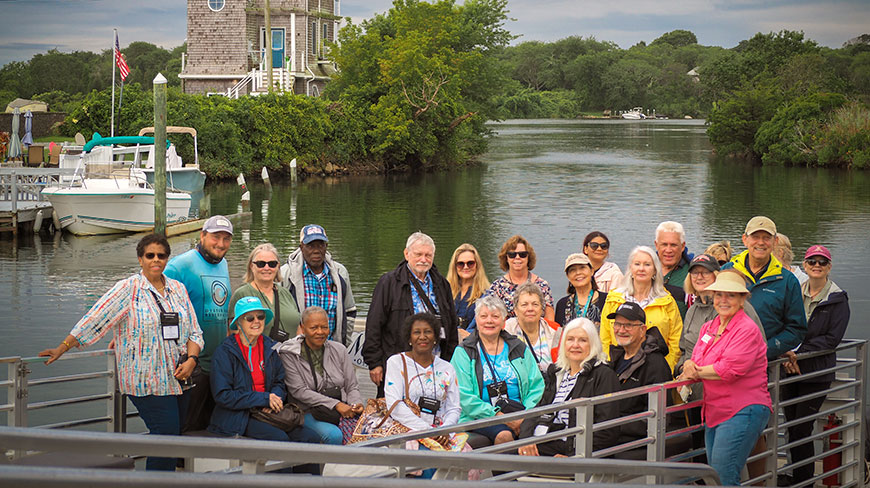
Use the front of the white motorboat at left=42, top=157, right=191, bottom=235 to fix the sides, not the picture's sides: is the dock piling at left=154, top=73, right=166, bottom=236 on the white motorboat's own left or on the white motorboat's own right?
on the white motorboat's own left

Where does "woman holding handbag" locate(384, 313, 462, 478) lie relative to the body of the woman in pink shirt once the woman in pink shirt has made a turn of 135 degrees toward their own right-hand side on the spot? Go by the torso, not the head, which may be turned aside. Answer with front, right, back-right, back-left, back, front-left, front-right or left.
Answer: left

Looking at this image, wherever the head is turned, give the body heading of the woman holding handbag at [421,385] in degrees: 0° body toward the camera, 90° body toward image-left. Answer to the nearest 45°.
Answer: approximately 0°

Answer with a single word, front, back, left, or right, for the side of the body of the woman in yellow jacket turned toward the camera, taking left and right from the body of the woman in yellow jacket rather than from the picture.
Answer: front

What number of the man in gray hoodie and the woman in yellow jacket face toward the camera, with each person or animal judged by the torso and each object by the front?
2

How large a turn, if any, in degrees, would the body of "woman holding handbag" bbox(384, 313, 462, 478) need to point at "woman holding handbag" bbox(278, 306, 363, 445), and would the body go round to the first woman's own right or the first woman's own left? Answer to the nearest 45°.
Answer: approximately 135° to the first woman's own right

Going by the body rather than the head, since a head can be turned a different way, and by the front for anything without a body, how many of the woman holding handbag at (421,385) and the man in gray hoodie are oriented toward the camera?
2

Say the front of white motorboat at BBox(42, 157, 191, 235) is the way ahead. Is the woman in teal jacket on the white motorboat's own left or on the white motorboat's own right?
on the white motorboat's own left

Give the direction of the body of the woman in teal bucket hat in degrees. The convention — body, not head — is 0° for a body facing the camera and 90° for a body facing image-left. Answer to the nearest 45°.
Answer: approximately 315°

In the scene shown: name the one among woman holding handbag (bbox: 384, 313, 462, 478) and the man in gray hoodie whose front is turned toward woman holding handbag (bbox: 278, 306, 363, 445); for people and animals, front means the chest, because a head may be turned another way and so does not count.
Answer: the man in gray hoodie

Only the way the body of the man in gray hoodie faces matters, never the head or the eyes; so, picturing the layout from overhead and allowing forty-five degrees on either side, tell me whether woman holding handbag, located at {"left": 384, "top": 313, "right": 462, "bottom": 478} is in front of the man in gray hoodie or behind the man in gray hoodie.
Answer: in front

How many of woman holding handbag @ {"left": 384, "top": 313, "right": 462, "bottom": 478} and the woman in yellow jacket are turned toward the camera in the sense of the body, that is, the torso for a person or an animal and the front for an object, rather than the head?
2

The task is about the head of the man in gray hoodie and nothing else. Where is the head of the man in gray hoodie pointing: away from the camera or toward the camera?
toward the camera

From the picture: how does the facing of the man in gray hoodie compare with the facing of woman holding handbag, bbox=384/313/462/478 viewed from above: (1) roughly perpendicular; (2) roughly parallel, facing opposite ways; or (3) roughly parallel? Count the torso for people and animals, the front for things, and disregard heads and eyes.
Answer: roughly parallel

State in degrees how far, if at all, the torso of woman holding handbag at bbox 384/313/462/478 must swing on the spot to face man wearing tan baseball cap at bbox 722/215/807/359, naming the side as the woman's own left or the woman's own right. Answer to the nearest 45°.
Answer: approximately 90° to the woman's own left
